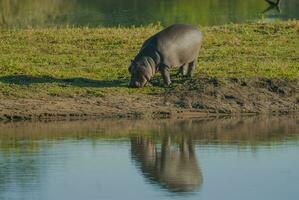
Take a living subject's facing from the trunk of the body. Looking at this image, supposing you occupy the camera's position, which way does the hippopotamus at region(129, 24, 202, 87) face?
facing the viewer and to the left of the viewer
